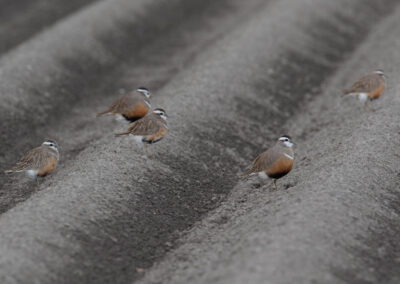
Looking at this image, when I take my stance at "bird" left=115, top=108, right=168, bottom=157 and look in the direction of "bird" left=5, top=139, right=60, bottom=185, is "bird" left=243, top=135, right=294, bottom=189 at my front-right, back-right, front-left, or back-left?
back-left

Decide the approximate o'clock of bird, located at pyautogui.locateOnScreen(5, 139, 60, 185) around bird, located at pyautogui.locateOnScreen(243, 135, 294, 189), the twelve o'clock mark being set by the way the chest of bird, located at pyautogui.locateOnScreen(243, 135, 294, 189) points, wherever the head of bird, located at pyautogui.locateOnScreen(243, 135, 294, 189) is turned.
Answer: bird, located at pyautogui.locateOnScreen(5, 139, 60, 185) is roughly at 6 o'clock from bird, located at pyautogui.locateOnScreen(243, 135, 294, 189).

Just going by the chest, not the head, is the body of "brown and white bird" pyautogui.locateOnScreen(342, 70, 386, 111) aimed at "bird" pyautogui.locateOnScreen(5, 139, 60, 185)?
no

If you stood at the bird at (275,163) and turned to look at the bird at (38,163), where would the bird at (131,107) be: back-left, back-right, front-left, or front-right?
front-right

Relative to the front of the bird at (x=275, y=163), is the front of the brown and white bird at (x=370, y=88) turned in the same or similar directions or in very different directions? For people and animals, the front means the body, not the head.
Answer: same or similar directions

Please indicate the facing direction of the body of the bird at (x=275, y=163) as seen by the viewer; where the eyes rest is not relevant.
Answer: to the viewer's right

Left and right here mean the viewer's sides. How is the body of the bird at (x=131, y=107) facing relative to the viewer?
facing to the right of the viewer

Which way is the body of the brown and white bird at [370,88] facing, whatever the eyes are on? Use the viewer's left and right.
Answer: facing to the right of the viewer

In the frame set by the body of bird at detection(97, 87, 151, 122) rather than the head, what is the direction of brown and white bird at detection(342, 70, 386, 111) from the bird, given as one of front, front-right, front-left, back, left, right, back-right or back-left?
front

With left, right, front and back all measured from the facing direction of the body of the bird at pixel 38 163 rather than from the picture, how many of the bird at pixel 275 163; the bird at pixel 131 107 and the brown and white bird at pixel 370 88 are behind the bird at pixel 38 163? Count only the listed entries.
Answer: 0

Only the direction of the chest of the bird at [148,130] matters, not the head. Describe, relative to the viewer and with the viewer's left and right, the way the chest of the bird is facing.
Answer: facing to the right of the viewer

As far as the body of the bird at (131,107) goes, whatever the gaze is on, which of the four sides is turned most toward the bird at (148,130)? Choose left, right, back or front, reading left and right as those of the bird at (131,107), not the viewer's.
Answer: right

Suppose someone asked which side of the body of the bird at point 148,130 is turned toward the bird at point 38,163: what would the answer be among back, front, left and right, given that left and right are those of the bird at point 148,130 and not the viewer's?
back

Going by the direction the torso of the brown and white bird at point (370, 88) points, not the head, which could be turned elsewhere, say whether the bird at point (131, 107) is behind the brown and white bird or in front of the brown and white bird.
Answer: behind

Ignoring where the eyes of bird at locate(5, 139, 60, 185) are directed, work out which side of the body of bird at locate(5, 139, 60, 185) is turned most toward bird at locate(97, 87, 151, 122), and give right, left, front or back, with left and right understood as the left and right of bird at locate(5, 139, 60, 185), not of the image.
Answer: front

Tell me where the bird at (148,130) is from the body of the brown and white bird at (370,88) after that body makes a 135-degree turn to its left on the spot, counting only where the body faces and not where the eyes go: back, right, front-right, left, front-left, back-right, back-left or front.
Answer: left

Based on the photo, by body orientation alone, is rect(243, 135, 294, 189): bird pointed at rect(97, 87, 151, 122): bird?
no

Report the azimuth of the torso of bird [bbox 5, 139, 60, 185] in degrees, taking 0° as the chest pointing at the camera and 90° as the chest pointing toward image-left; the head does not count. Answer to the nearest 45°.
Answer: approximately 270°

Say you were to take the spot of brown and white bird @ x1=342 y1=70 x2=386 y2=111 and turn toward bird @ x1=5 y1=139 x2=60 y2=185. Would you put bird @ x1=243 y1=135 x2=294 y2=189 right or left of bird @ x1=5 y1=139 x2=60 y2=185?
left
